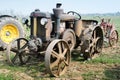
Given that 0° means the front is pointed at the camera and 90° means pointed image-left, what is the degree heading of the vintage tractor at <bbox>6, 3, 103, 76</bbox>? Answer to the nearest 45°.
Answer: approximately 45°

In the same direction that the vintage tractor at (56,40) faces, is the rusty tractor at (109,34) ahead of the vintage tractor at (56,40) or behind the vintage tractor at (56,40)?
behind
